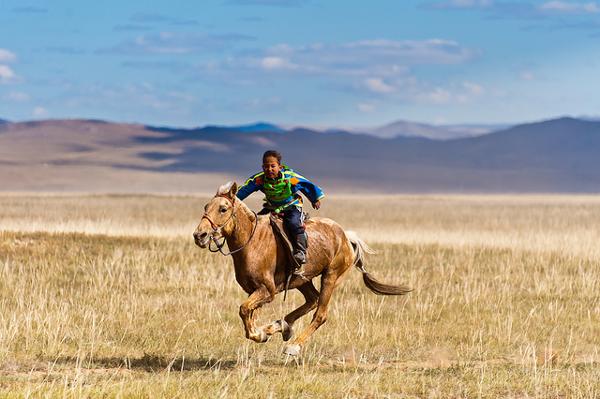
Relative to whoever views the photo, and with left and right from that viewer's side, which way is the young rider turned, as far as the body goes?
facing the viewer and to the left of the viewer

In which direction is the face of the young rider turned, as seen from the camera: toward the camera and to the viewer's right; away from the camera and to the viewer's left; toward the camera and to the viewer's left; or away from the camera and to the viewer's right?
toward the camera and to the viewer's left
